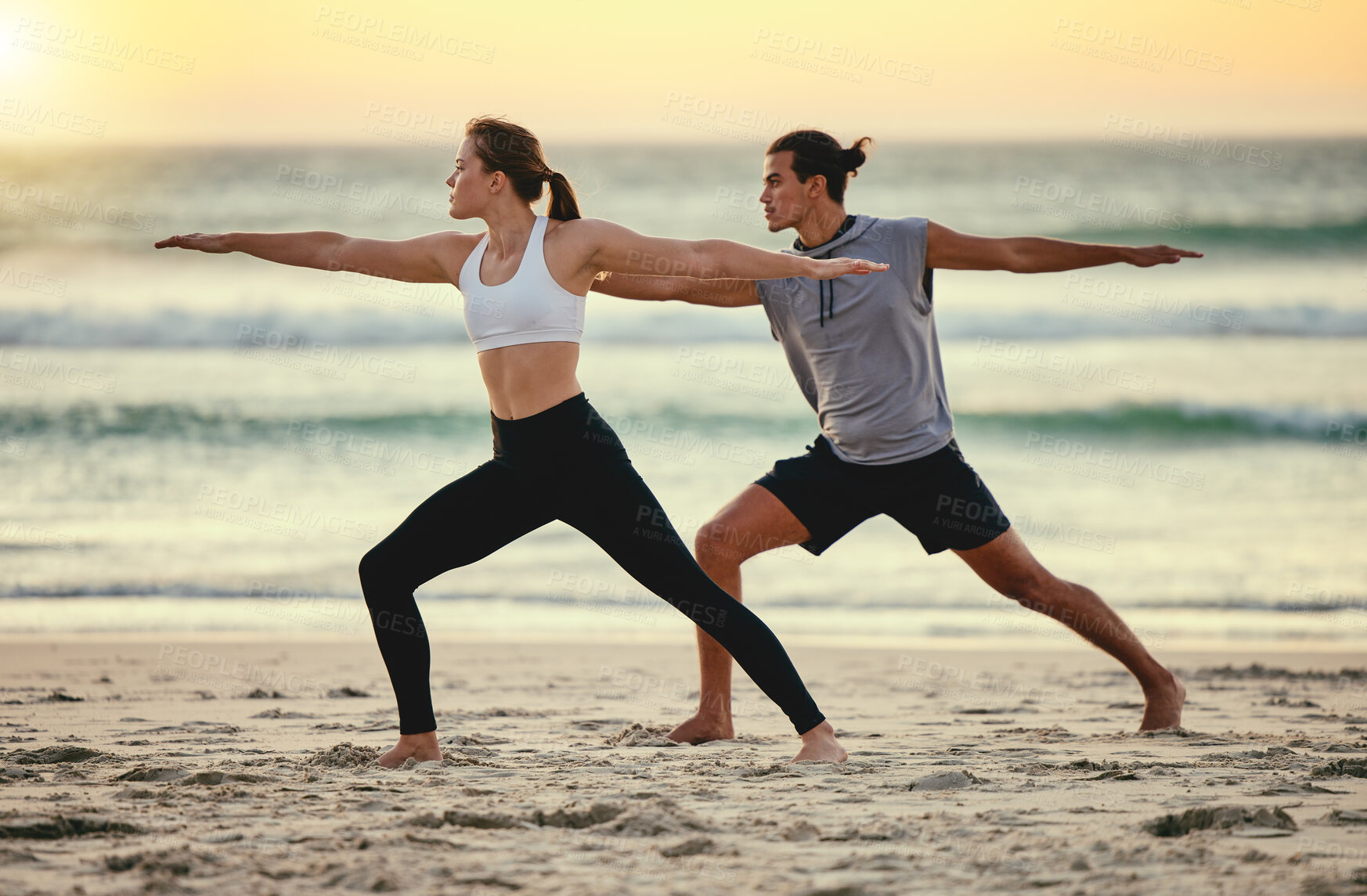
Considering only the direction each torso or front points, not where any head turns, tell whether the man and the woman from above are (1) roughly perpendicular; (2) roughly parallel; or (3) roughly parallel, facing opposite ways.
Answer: roughly parallel

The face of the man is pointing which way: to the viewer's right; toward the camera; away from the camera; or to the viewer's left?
to the viewer's left

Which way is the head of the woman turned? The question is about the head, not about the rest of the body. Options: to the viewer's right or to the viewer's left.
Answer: to the viewer's left

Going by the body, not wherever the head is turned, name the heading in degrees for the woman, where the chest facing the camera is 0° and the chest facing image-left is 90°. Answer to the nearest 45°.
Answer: approximately 45°

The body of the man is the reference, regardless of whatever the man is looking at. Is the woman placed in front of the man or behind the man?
in front

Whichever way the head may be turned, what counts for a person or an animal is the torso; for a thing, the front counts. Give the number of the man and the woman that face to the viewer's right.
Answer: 0
